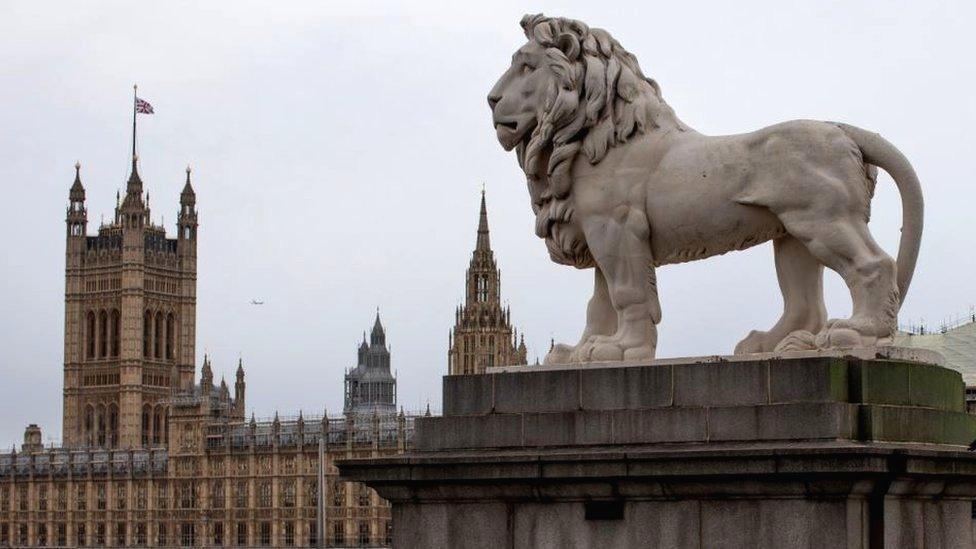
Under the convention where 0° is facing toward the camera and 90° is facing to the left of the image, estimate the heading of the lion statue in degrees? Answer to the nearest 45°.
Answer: approximately 90°
